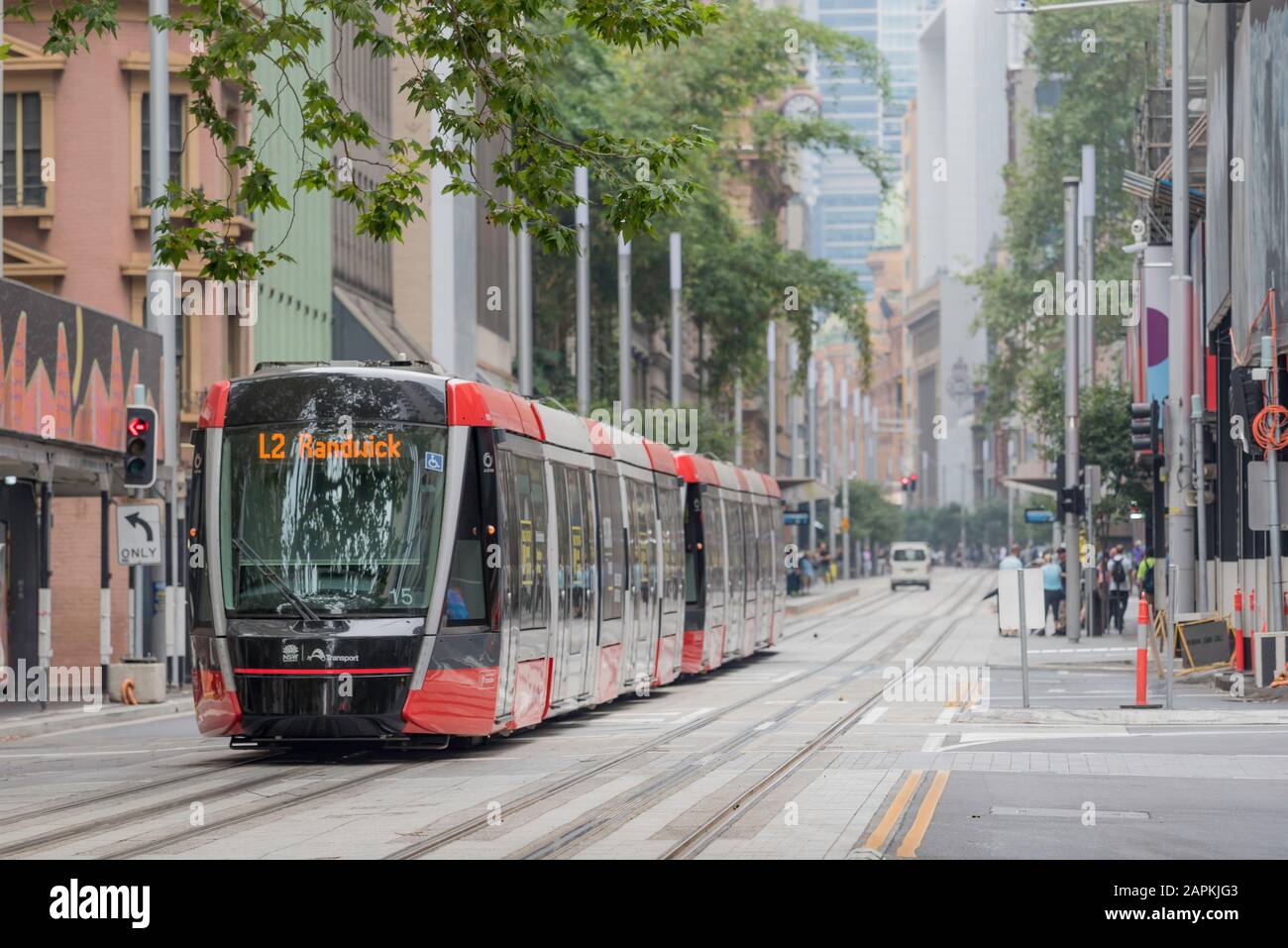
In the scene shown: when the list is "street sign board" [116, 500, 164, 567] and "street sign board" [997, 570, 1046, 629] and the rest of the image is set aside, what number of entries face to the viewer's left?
0

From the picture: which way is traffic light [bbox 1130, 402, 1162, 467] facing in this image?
to the viewer's left

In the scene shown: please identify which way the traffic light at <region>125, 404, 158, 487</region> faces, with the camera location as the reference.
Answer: facing the viewer

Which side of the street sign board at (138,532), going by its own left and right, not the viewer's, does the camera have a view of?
front

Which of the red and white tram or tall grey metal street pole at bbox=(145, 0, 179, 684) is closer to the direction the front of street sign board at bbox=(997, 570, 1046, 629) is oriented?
the red and white tram
